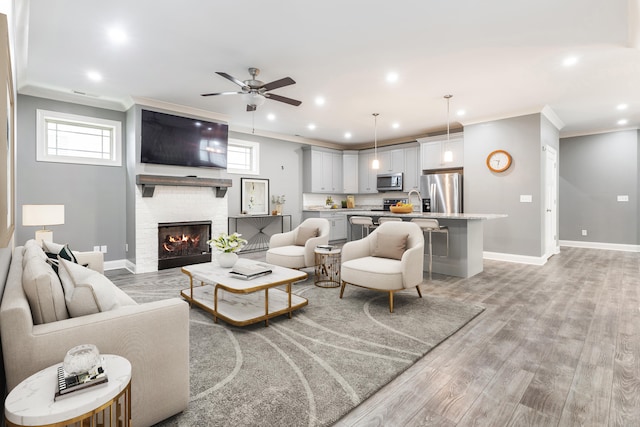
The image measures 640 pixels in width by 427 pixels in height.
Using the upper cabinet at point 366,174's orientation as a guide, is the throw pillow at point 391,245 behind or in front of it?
in front

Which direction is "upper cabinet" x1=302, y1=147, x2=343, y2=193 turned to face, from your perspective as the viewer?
facing the viewer and to the right of the viewer

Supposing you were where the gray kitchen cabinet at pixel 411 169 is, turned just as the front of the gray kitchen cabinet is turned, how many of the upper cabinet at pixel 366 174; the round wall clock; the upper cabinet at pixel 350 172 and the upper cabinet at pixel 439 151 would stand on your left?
2

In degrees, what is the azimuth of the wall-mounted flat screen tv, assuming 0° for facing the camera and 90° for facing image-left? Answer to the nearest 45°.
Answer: approximately 315°

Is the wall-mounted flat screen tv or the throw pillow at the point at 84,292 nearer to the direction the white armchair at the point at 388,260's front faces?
the throw pillow

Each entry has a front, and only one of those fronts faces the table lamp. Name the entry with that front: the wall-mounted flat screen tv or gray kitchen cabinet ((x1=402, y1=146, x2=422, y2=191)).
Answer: the gray kitchen cabinet

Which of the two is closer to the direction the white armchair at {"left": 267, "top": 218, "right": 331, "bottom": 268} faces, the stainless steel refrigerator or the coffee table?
the coffee table

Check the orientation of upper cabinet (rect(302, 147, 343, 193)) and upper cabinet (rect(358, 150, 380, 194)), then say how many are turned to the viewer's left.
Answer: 0

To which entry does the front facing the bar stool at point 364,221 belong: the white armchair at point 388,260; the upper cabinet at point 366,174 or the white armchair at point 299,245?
the upper cabinet

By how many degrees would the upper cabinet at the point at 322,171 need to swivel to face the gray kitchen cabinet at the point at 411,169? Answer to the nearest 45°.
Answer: approximately 45° to its left

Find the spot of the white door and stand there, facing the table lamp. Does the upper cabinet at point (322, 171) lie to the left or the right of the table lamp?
right

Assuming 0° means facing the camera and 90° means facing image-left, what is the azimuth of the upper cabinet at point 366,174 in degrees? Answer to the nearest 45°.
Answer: approximately 0°

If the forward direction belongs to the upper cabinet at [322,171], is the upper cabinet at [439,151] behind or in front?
in front
